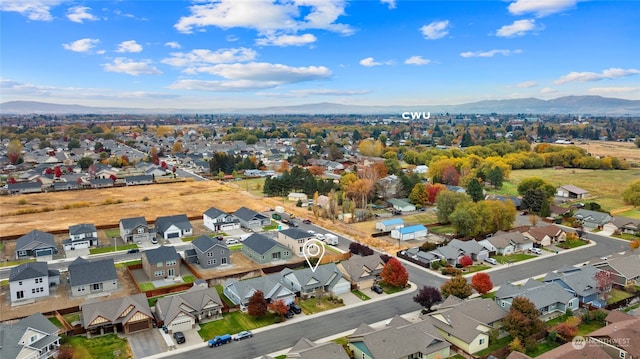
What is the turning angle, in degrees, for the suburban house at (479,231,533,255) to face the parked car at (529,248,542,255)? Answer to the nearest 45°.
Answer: approximately 45° to its left

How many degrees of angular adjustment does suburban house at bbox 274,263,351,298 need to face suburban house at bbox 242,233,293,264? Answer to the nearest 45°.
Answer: approximately 180°

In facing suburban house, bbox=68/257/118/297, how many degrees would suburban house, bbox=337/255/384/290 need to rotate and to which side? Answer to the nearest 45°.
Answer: approximately 135° to its right

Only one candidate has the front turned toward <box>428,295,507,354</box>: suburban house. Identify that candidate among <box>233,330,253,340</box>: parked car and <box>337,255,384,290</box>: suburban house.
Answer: <box>337,255,384,290</box>: suburban house

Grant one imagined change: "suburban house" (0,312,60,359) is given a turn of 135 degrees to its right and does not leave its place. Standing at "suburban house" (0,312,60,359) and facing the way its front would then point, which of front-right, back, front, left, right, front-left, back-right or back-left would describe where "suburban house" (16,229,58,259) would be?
right

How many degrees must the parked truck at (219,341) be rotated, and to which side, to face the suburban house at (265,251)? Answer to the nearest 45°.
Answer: approximately 135° to its right

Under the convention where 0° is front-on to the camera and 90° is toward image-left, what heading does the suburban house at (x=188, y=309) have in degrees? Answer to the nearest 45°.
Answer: approximately 315°

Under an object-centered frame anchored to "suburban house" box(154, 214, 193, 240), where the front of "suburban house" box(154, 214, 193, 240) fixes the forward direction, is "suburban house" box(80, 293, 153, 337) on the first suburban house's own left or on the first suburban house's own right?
on the first suburban house's own right

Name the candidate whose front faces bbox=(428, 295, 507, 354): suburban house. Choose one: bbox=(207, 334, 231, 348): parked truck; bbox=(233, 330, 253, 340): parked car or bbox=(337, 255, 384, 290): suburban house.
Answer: bbox=(337, 255, 384, 290): suburban house

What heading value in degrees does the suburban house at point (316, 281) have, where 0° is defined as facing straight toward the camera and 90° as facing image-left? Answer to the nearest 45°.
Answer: approximately 315°

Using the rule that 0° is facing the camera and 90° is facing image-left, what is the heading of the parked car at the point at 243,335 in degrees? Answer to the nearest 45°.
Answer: approximately 45°
